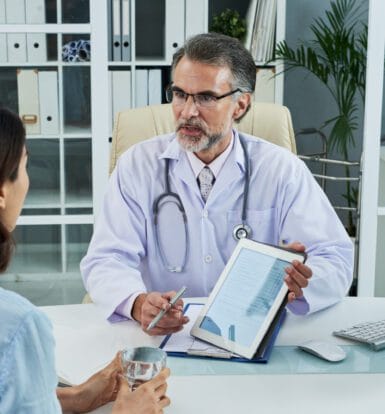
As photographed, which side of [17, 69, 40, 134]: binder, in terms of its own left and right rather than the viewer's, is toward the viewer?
front

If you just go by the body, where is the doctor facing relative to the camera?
toward the camera

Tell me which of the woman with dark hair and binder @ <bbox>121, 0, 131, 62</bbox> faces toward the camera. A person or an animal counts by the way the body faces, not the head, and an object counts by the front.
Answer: the binder

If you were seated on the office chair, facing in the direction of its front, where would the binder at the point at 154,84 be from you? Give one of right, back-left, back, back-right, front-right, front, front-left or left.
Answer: back

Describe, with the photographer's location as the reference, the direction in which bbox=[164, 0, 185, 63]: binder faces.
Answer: facing the viewer

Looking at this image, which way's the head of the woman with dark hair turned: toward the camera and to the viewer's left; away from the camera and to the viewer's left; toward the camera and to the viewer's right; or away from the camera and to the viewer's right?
away from the camera and to the viewer's right

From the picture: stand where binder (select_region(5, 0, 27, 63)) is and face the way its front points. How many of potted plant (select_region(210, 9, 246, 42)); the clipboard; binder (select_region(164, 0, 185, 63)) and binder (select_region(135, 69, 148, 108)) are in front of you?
1

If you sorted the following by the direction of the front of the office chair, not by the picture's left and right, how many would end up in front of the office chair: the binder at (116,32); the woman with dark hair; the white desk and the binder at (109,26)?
2

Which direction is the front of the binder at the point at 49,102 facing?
toward the camera

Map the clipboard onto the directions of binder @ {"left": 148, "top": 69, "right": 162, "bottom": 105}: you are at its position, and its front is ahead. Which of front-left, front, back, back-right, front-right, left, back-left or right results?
front

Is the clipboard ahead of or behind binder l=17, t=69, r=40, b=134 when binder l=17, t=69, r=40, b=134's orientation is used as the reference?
ahead
